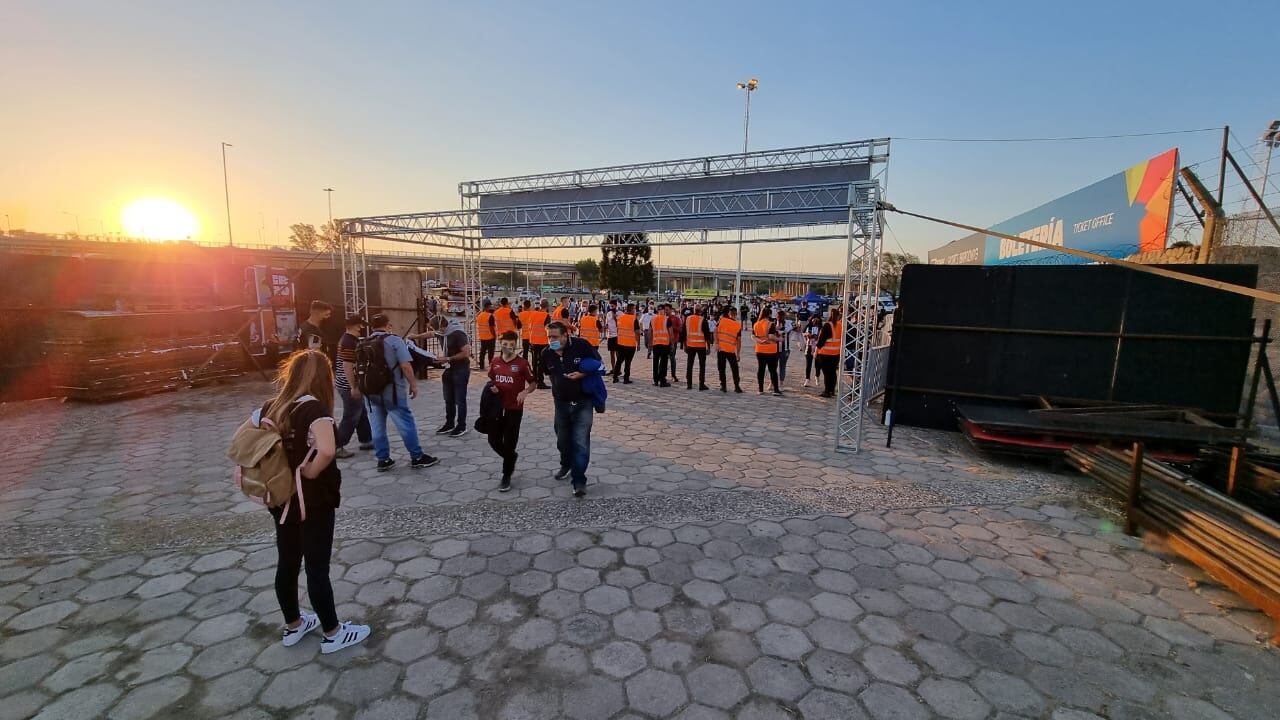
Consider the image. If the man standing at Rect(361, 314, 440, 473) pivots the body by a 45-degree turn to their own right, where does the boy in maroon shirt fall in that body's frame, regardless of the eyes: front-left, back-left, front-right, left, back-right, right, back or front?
front-right

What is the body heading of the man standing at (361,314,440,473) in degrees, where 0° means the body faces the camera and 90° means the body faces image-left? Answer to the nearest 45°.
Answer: approximately 225°

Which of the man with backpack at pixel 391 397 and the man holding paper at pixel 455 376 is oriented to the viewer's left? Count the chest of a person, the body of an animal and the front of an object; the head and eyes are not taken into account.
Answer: the man holding paper at pixel 455 376

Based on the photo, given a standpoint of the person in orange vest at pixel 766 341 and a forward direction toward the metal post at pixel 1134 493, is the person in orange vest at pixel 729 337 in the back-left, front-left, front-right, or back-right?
back-right

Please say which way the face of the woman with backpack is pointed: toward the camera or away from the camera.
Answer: away from the camera

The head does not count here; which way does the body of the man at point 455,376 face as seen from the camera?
to the viewer's left

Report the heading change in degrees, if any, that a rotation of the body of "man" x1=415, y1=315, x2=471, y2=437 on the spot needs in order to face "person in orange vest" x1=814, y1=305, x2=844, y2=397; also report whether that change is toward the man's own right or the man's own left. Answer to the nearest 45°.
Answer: approximately 180°

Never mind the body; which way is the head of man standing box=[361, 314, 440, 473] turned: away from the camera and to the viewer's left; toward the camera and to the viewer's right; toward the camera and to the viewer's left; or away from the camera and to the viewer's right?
away from the camera and to the viewer's right

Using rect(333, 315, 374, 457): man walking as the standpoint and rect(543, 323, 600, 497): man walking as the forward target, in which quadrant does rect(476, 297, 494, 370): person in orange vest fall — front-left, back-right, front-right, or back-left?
back-left

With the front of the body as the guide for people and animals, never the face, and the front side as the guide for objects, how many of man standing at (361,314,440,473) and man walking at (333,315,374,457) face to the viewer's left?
0

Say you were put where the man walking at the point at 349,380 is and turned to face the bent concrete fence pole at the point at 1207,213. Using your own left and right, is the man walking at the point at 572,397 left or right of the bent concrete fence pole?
right

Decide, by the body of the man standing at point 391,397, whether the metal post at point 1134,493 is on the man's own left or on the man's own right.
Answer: on the man's own right
